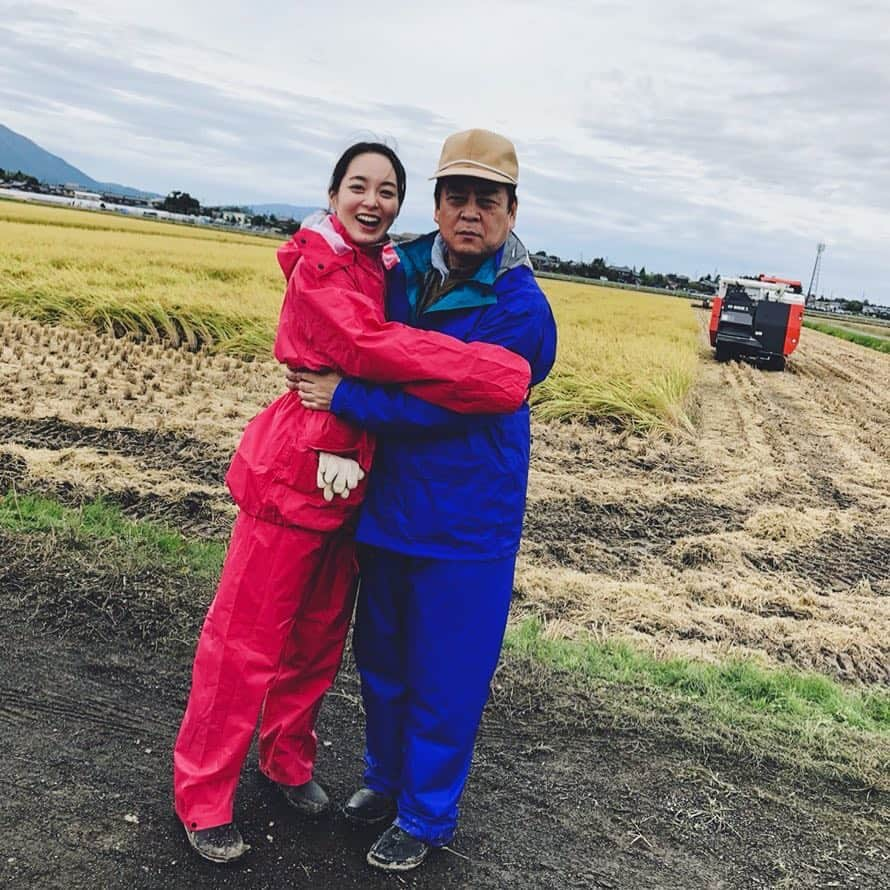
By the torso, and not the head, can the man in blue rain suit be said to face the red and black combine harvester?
no

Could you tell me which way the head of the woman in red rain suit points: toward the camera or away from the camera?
toward the camera

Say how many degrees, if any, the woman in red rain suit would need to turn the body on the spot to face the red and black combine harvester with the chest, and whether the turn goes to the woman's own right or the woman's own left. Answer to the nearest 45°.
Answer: approximately 90° to the woman's own left

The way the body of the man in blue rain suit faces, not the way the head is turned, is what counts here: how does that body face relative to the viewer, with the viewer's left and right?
facing the viewer and to the left of the viewer

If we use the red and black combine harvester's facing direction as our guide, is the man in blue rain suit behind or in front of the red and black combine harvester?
behind

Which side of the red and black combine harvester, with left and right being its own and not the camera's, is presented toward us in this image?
back

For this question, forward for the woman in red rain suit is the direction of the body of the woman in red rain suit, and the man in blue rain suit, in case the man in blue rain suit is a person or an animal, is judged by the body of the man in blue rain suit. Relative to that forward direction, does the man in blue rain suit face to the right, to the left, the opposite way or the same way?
to the right

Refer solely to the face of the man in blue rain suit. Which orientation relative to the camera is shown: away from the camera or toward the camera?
toward the camera

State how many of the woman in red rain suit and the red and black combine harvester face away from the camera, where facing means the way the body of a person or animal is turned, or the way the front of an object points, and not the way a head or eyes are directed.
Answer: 1

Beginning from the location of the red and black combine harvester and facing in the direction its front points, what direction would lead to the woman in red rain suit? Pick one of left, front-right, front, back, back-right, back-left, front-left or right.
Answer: back

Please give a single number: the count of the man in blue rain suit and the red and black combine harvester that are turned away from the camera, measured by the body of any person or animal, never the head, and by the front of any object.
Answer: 1
